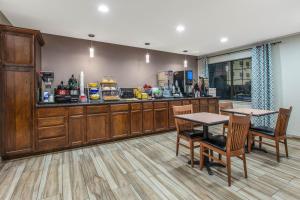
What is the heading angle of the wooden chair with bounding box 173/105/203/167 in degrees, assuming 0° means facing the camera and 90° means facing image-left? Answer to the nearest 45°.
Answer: approximately 225°

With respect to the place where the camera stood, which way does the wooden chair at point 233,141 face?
facing away from the viewer and to the left of the viewer

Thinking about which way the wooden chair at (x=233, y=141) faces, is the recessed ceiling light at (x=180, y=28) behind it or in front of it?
in front

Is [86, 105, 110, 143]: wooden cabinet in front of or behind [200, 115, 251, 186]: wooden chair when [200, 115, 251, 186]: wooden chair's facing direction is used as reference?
in front

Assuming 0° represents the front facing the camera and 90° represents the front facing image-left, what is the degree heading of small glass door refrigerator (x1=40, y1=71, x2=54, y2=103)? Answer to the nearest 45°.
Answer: approximately 0°
